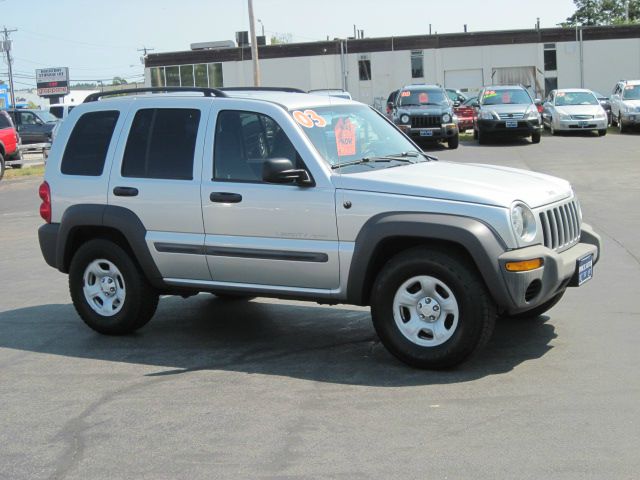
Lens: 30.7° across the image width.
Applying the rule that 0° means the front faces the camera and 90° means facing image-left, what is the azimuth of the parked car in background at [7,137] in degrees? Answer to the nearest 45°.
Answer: approximately 90°

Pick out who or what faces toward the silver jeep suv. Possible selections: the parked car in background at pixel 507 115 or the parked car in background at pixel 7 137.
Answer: the parked car in background at pixel 507 115

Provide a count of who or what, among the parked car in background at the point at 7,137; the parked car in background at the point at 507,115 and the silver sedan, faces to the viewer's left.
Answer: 1

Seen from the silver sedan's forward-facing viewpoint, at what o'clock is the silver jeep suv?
The silver jeep suv is roughly at 12 o'clock from the silver sedan.

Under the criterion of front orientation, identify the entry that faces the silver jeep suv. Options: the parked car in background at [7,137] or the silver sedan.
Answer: the silver sedan

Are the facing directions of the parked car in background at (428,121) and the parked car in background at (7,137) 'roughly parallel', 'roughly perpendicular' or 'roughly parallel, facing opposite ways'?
roughly perpendicular

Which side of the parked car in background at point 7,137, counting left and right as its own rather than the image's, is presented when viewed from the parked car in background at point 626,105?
back

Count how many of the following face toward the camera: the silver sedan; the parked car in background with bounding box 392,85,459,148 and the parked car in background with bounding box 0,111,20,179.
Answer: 2

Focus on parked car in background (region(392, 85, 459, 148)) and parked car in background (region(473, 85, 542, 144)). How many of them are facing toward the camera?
2

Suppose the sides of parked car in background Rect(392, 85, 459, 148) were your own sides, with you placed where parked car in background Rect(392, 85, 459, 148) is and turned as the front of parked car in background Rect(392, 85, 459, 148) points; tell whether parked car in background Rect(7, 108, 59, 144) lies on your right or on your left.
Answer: on your right

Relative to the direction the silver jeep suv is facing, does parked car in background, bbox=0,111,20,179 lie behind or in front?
behind
